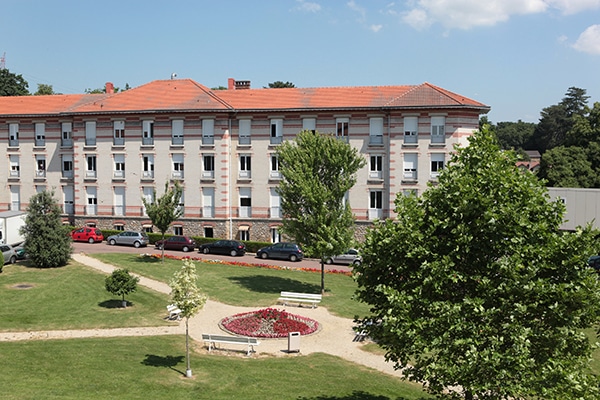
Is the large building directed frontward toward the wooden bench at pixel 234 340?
yes

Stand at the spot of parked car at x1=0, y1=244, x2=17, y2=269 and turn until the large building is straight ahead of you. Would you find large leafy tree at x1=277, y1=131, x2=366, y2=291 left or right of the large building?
right

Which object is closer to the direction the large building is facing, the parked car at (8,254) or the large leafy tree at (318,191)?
the large leafy tree

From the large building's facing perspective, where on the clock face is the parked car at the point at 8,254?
The parked car is roughly at 2 o'clock from the large building.

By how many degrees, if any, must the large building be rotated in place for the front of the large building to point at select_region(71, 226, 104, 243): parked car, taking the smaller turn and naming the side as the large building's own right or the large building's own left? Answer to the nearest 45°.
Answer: approximately 90° to the large building's own right

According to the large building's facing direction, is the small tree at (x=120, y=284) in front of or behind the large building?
in front

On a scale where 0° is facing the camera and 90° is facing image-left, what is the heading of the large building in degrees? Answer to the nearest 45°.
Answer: approximately 0°

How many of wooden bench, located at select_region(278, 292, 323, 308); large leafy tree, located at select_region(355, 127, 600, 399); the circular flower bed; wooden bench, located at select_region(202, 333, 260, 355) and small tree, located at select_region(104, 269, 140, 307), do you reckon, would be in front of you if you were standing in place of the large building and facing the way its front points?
5

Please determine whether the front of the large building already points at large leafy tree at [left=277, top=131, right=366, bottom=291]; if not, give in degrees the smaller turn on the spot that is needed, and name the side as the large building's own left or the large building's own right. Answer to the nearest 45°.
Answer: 0° — it already faces it

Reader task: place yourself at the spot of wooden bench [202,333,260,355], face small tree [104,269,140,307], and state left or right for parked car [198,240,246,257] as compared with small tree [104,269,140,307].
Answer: right

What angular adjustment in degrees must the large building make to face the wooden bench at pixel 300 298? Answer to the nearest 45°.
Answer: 0° — it already faces it
